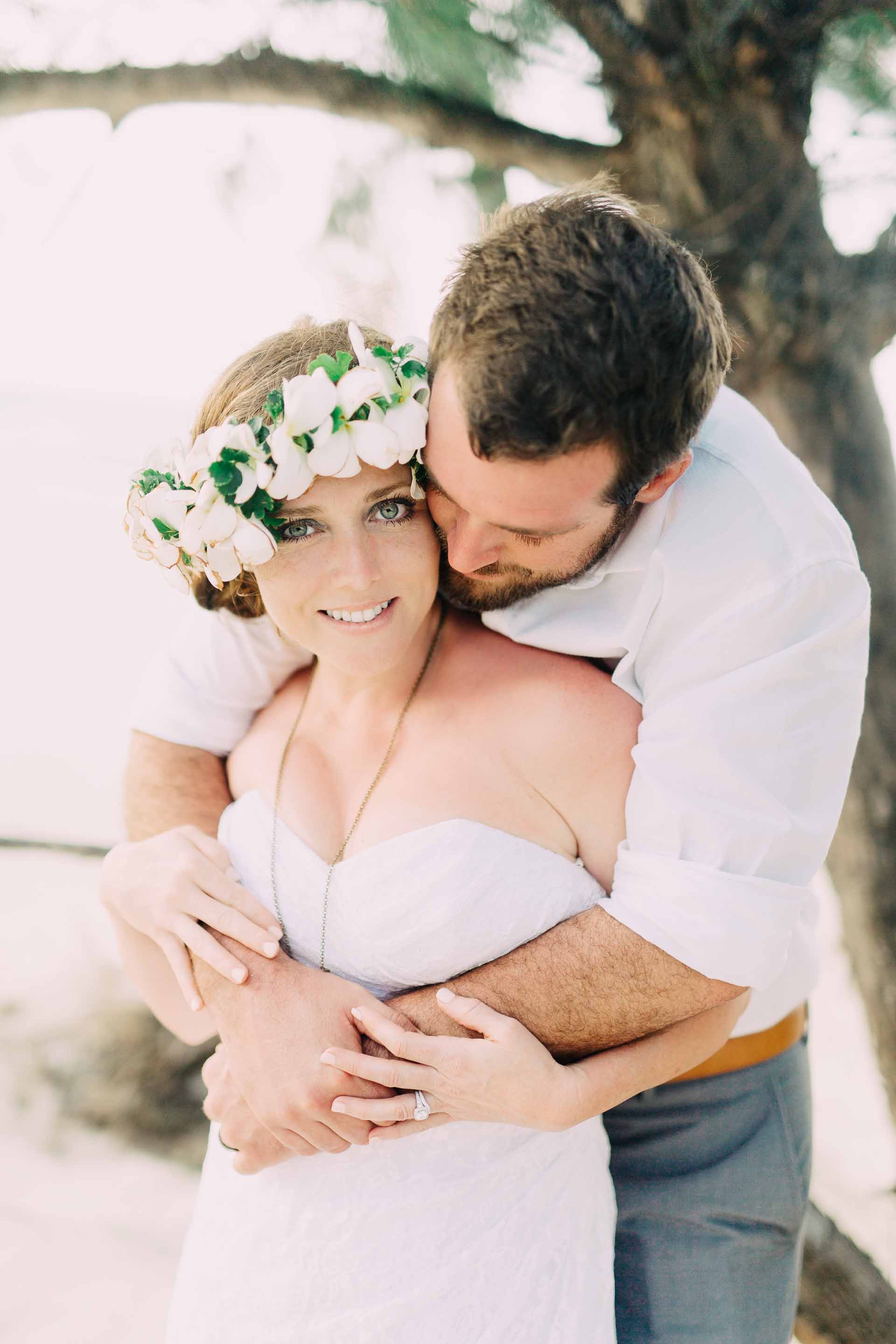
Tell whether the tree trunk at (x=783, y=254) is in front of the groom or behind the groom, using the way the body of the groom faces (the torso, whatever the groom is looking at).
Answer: behind

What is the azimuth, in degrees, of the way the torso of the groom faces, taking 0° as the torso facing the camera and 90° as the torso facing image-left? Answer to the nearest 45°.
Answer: approximately 45°

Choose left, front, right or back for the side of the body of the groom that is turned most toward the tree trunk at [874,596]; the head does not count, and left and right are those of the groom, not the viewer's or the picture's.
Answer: back
